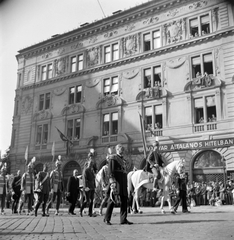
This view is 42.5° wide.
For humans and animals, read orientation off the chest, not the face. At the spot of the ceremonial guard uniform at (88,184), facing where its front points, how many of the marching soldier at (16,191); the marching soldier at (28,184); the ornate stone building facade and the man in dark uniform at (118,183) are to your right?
1

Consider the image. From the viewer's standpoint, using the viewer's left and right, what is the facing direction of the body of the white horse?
facing to the right of the viewer

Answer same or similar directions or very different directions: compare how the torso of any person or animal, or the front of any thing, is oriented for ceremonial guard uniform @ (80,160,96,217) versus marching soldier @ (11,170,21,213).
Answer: same or similar directions

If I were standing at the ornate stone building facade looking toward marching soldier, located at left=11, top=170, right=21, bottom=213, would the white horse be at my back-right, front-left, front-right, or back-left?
front-left

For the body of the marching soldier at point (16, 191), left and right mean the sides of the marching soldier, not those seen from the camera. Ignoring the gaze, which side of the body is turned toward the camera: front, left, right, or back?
right

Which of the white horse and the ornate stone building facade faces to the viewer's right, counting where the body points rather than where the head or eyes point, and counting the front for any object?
the white horse

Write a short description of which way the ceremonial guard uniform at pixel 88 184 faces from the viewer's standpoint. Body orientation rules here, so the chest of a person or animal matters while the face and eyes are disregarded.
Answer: facing to the right of the viewer

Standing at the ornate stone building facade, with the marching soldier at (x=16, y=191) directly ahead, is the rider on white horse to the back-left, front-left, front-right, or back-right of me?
front-left

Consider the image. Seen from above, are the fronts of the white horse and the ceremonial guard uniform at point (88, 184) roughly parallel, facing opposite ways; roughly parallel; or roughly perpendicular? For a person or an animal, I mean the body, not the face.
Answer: roughly parallel
